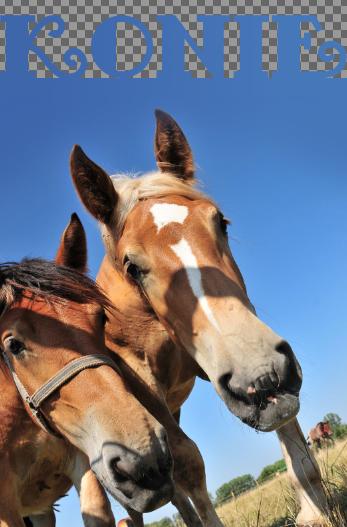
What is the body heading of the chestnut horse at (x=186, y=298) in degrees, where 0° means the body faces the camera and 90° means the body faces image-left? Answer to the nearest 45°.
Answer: approximately 315°

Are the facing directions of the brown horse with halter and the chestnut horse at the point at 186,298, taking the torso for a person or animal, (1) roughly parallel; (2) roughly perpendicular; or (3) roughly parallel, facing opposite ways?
roughly parallel

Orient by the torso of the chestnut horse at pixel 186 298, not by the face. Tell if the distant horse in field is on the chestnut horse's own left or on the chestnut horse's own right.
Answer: on the chestnut horse's own left

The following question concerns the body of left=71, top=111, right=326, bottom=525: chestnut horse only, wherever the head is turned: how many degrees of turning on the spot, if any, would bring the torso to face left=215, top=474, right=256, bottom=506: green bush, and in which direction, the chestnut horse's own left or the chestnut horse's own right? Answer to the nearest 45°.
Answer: approximately 135° to the chestnut horse's own left

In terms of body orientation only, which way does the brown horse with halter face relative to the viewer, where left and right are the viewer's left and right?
facing the viewer and to the right of the viewer

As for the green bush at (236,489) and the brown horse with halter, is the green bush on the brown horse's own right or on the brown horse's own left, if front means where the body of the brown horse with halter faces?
on the brown horse's own left
